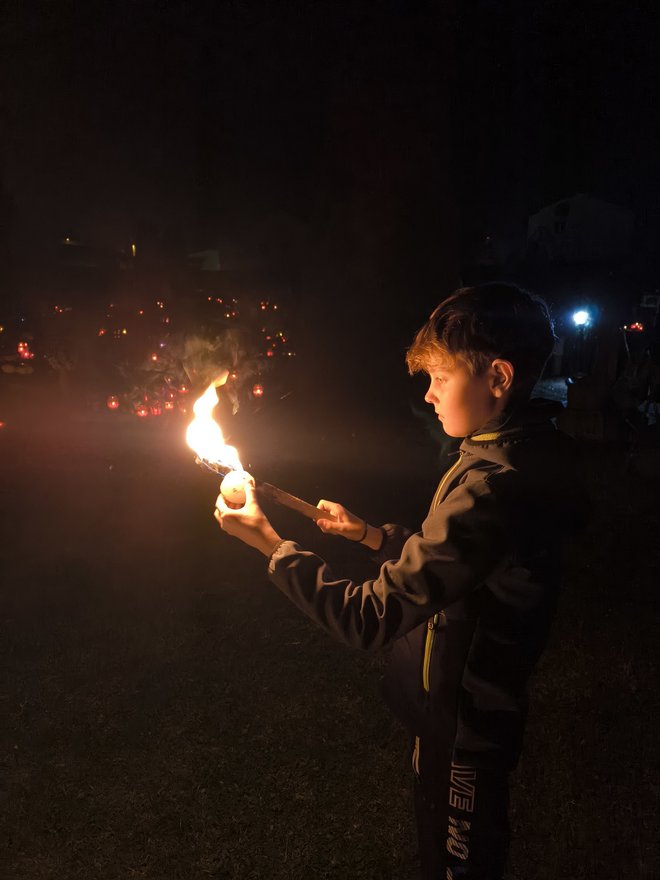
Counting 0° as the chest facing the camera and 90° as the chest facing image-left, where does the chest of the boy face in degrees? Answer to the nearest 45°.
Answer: approximately 90°

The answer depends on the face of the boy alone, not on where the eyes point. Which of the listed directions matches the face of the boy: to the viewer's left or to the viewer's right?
to the viewer's left
